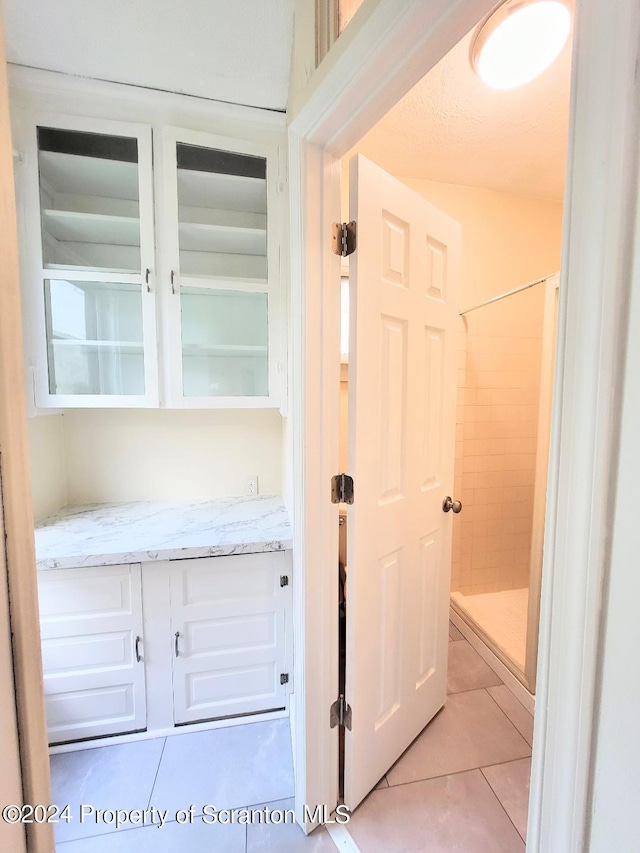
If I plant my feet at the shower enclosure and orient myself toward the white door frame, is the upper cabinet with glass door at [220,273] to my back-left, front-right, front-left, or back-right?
front-right

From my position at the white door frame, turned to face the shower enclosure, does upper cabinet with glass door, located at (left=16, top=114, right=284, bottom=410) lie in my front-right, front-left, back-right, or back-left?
front-left

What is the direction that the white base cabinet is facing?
toward the camera

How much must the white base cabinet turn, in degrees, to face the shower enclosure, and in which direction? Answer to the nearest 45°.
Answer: approximately 90° to its left

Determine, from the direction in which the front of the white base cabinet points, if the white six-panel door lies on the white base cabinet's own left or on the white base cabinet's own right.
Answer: on the white base cabinet's own left

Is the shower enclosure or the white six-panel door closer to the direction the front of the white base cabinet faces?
the white six-panel door

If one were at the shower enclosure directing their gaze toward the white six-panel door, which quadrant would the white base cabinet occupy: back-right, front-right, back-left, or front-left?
front-right
